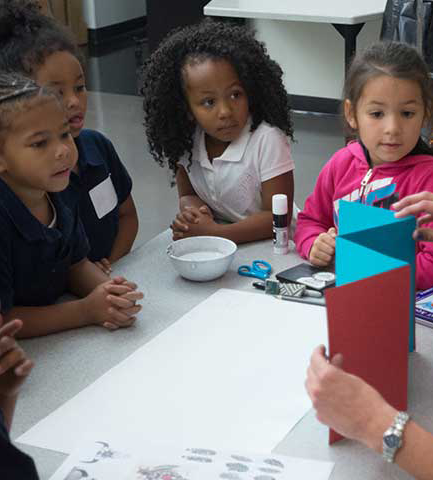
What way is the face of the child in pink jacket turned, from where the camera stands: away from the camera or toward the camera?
toward the camera

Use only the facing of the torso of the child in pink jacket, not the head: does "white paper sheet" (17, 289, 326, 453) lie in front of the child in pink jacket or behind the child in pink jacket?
in front

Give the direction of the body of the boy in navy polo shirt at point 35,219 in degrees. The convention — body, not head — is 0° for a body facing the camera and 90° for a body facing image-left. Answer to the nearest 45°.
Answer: approximately 315°

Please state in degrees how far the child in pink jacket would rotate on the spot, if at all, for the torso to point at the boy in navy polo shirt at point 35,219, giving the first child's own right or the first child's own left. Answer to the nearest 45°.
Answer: approximately 45° to the first child's own right

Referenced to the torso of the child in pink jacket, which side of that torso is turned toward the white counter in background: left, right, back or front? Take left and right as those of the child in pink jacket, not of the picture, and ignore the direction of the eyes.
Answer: back

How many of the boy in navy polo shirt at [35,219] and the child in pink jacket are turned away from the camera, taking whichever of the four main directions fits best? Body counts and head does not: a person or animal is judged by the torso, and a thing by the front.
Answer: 0

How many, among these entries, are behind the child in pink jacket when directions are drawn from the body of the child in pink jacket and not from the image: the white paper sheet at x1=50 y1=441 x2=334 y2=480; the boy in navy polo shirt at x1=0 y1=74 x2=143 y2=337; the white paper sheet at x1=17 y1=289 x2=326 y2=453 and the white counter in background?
1

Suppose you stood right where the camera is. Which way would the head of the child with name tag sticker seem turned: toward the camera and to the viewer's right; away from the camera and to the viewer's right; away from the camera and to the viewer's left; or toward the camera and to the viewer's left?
toward the camera and to the viewer's right

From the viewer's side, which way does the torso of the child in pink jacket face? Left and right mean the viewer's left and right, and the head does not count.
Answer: facing the viewer

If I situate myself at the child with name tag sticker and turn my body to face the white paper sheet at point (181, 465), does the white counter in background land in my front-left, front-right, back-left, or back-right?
back-left

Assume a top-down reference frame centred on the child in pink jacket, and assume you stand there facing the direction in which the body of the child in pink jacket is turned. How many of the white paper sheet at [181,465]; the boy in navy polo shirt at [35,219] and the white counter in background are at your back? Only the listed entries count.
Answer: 1

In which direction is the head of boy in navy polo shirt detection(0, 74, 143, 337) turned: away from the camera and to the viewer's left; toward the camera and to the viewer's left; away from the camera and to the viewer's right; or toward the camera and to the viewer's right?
toward the camera and to the viewer's right

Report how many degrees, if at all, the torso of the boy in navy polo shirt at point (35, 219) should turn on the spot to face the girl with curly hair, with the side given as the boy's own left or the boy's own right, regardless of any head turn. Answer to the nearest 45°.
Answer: approximately 90° to the boy's own left
